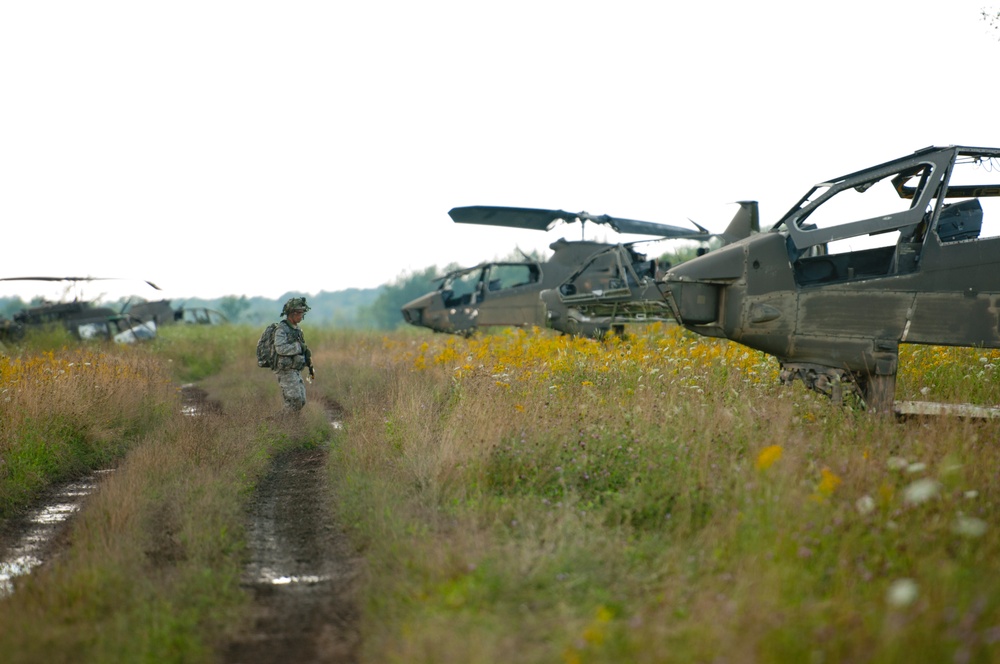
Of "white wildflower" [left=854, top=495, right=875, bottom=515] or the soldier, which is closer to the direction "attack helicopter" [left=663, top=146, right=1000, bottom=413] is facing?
the soldier

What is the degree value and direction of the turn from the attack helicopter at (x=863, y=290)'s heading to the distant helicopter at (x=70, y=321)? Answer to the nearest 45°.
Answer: approximately 45° to its right

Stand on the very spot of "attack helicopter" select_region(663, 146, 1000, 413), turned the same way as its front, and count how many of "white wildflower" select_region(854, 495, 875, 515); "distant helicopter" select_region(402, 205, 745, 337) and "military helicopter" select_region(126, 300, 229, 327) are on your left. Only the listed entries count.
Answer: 1

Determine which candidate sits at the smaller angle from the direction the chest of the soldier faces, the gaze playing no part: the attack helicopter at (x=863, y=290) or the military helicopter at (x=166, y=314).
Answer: the attack helicopter

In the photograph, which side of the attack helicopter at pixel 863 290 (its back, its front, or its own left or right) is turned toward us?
left

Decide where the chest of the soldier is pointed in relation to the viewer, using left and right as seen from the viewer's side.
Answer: facing to the right of the viewer
